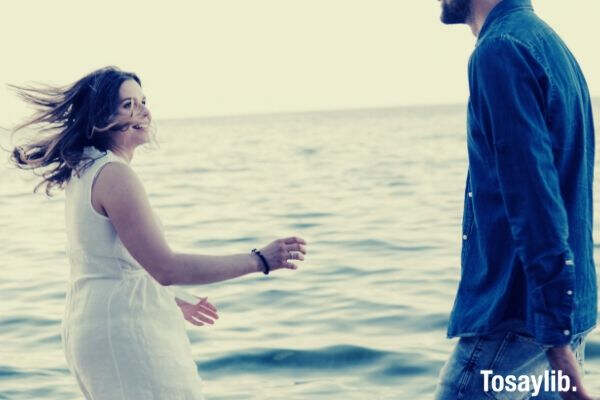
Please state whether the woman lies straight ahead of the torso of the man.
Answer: yes

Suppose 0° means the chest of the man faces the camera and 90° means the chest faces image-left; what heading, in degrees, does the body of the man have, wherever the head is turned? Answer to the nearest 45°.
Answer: approximately 90°

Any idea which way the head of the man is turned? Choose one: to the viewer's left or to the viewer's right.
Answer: to the viewer's left

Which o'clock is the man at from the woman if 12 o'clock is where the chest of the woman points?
The man is roughly at 1 o'clock from the woman.
